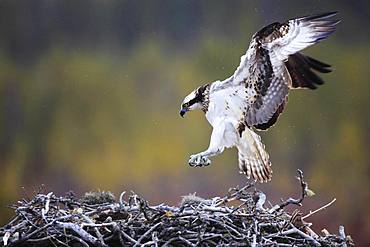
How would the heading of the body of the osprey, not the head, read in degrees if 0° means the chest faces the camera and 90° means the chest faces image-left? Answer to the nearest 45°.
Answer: approximately 90°
